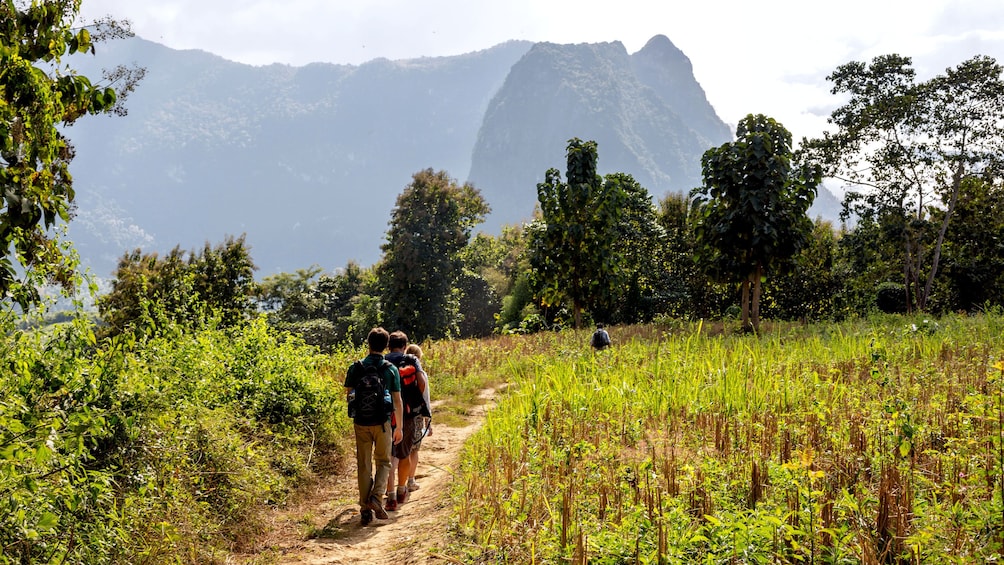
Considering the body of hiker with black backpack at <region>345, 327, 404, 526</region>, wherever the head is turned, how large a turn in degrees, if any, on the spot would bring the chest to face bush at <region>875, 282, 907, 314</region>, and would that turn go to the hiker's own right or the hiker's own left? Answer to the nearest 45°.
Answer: approximately 45° to the hiker's own right

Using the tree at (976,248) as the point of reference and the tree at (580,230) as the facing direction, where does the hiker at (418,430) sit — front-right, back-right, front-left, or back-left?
front-left

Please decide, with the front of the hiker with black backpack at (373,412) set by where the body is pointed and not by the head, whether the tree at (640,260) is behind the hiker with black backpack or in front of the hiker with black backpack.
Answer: in front

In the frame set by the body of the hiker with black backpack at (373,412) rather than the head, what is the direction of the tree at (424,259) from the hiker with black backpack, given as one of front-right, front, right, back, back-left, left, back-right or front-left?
front

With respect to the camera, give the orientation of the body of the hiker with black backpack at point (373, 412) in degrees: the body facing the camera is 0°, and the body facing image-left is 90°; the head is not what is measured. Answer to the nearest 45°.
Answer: approximately 180°

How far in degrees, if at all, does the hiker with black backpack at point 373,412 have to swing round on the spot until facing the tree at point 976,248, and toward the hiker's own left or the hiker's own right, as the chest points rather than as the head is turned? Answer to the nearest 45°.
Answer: approximately 45° to the hiker's own right

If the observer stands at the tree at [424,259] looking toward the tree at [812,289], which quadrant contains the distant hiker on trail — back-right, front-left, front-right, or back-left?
front-right

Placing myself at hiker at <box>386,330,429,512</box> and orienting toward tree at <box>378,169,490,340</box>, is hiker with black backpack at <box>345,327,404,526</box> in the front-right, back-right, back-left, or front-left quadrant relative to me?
back-left

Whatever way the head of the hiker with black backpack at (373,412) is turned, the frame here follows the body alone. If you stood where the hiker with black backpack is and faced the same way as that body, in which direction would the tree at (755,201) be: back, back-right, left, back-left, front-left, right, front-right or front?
front-right

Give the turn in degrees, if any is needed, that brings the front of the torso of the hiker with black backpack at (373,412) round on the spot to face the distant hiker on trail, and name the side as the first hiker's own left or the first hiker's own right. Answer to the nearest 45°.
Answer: approximately 45° to the first hiker's own right

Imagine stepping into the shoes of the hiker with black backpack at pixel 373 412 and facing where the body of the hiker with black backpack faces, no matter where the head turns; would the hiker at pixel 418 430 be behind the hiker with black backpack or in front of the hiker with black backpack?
in front
